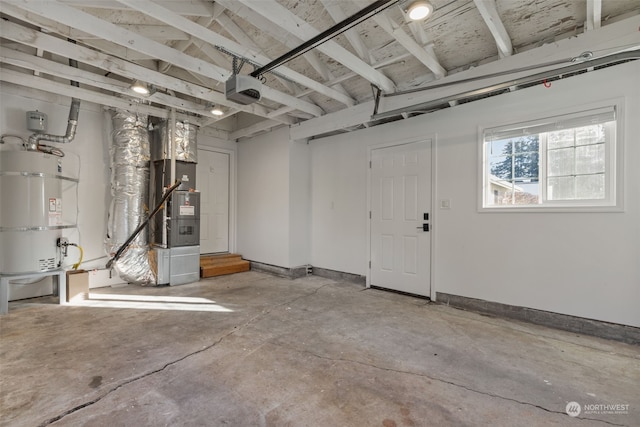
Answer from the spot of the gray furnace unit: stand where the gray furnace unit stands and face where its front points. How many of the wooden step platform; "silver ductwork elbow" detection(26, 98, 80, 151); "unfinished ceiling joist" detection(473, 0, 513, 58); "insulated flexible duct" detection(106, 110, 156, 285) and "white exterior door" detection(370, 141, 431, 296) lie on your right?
2

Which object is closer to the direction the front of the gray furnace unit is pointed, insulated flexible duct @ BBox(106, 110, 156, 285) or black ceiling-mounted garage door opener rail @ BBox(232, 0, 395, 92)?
the black ceiling-mounted garage door opener rail

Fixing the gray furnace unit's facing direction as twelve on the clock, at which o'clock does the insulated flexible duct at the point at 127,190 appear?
The insulated flexible duct is roughly at 3 o'clock from the gray furnace unit.

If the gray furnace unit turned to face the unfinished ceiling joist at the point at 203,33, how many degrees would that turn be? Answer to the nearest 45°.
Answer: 0° — it already faces it

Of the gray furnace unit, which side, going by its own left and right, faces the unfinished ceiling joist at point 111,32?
front

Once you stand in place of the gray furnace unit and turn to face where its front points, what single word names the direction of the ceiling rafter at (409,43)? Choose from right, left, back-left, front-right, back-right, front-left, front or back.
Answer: front-left

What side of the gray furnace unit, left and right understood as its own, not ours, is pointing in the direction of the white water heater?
right

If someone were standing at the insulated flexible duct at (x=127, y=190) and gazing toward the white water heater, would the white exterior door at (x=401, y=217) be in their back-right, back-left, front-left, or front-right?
back-left

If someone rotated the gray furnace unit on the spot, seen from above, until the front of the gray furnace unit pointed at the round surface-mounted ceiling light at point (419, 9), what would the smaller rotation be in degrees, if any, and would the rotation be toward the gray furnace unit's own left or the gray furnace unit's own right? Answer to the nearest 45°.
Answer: approximately 45° to the gray furnace unit's own left

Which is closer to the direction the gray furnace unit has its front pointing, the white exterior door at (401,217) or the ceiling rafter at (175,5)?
the ceiling rafter

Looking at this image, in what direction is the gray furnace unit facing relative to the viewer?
toward the camera

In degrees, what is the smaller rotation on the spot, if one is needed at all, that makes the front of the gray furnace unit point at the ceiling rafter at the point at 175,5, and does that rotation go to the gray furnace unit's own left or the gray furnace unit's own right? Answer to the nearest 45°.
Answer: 0° — it already faces it

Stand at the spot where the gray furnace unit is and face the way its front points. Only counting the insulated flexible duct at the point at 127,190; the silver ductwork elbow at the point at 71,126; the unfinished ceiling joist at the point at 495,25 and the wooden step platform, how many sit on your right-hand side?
2

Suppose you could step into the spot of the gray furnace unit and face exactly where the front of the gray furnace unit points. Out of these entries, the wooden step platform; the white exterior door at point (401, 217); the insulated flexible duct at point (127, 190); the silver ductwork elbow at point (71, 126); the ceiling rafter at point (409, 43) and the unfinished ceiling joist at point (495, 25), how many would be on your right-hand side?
2

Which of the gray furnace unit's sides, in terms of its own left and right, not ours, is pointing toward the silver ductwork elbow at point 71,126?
right
